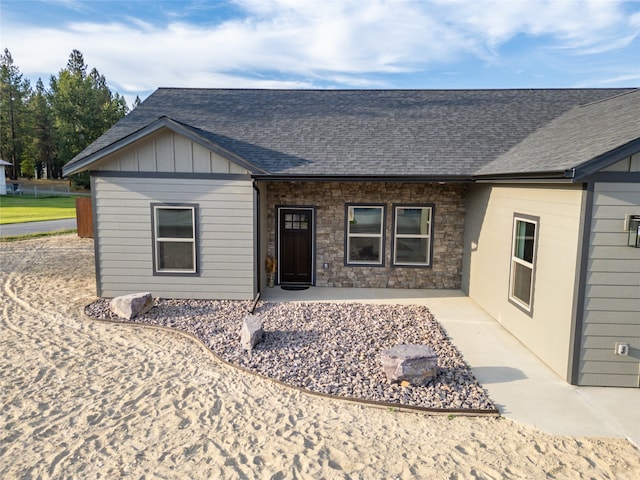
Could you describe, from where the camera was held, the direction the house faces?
facing the viewer

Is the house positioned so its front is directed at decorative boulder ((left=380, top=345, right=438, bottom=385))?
yes

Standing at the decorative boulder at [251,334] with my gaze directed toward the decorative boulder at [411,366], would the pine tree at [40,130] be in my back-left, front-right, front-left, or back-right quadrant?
back-left

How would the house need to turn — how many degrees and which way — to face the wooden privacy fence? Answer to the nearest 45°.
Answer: approximately 135° to its right

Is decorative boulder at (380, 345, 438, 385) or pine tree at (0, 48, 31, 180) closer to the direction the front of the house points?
the decorative boulder

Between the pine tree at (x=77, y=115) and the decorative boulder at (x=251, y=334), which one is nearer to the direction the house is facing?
the decorative boulder

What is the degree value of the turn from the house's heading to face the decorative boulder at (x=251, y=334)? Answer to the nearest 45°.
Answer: approximately 45° to its right

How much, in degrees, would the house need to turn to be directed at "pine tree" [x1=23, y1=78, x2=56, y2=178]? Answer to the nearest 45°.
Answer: approximately 135° to its right

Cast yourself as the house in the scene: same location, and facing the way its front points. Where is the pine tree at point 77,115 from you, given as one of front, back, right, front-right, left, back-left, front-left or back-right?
back-right

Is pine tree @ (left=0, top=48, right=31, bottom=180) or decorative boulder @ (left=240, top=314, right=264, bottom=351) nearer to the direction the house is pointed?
the decorative boulder
